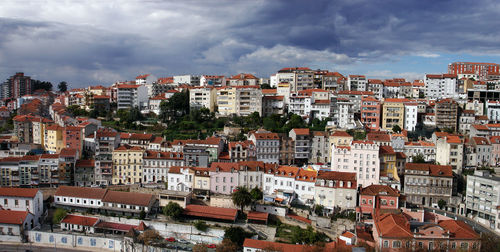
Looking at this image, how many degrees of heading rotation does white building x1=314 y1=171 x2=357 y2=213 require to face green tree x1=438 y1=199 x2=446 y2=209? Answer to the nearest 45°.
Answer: approximately 90° to its left

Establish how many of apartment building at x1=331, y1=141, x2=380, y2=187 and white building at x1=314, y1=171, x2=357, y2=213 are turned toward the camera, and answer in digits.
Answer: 2

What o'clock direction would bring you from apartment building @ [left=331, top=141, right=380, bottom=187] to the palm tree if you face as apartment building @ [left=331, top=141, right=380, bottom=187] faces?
The palm tree is roughly at 2 o'clock from the apartment building.

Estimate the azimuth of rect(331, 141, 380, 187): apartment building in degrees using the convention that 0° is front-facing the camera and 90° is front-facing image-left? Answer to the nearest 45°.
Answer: approximately 0°

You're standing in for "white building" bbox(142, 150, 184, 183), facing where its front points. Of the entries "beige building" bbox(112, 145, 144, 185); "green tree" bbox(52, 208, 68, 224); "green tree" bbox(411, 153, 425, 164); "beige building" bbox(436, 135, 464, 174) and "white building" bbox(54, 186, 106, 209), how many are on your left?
2

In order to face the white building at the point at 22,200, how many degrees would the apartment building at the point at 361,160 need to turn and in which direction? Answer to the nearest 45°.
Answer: approximately 90° to its right

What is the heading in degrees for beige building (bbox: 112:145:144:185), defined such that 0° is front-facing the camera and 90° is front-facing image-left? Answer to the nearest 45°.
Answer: approximately 0°

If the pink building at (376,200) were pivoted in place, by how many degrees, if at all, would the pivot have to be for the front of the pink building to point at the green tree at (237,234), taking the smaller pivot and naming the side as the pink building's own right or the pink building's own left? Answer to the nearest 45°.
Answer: approximately 45° to the pink building's own right

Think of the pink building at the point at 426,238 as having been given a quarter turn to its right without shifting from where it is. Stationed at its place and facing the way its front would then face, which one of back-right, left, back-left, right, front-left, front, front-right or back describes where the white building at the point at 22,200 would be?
front

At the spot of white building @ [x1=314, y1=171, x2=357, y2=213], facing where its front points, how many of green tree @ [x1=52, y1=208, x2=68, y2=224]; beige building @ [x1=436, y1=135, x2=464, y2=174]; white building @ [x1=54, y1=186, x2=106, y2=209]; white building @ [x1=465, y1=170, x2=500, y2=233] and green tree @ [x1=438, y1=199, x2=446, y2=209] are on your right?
2
